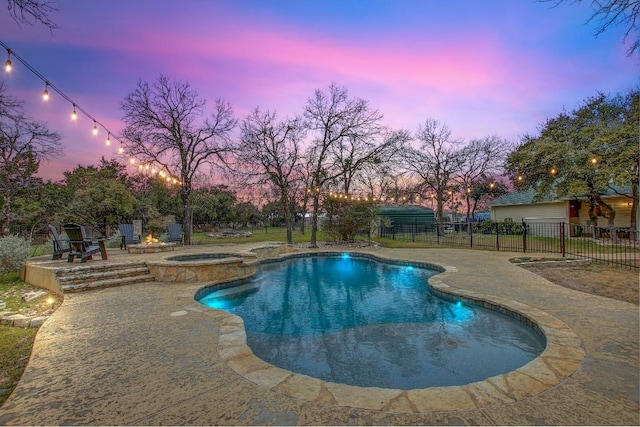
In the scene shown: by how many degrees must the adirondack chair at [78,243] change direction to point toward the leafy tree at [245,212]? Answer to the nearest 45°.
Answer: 0° — it already faces it

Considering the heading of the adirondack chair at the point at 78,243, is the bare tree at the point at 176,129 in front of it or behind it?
in front

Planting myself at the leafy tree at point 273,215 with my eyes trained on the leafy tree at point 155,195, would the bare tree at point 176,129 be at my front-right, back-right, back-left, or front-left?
front-left

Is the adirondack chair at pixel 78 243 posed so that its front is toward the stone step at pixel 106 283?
no

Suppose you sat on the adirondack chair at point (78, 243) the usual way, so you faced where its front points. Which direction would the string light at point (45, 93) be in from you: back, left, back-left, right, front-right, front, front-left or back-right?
back-right

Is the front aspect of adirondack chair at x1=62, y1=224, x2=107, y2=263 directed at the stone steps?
no

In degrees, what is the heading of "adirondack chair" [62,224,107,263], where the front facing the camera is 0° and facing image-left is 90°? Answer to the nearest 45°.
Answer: approximately 225°

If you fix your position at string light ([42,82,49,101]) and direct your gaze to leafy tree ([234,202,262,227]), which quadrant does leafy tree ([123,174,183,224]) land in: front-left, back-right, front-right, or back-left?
front-left

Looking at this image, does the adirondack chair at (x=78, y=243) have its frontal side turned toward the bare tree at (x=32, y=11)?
no

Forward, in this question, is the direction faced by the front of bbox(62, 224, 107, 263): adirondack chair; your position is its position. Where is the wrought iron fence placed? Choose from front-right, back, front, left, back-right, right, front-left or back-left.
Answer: front-right

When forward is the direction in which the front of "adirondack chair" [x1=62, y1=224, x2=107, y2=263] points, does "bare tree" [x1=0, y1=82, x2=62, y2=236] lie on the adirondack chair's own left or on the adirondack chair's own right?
on the adirondack chair's own left

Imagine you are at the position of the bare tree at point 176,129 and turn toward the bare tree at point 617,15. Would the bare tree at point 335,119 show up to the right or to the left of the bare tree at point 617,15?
left
